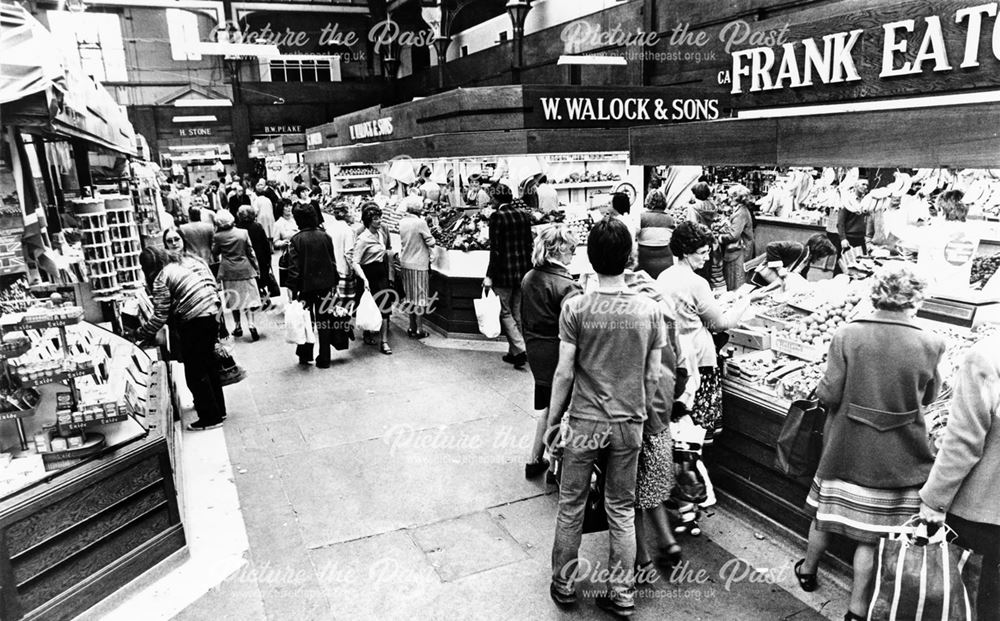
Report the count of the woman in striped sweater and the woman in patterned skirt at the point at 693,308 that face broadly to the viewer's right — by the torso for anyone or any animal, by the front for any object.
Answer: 1

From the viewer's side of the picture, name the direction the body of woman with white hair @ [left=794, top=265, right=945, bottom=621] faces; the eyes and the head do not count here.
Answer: away from the camera

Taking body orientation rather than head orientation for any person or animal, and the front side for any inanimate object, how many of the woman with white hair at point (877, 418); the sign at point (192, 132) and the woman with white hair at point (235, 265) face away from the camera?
2

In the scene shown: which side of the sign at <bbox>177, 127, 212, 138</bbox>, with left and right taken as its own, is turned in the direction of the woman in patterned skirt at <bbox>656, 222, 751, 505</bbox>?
front

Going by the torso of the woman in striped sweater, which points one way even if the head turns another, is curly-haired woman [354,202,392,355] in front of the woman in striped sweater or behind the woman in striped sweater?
behind

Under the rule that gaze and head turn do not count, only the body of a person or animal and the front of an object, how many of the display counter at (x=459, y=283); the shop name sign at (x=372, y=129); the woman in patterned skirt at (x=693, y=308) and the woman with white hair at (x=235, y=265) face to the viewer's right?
1

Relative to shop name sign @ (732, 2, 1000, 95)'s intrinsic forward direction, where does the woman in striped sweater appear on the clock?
The woman in striped sweater is roughly at 1 o'clock from the shop name sign.

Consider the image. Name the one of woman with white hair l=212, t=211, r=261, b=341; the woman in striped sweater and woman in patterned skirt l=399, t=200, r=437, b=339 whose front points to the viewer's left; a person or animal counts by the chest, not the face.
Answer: the woman in striped sweater

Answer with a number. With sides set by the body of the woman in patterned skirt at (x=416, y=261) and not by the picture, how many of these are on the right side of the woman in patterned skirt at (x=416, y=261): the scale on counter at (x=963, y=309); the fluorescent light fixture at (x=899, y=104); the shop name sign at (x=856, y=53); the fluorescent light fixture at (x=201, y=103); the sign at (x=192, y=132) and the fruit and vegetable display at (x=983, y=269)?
4

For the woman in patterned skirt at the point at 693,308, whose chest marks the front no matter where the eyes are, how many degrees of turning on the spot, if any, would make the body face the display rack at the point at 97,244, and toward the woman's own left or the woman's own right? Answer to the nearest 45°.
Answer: approximately 180°

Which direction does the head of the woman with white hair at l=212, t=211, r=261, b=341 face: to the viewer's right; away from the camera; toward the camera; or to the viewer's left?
away from the camera

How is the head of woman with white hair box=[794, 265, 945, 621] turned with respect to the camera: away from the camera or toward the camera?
away from the camera

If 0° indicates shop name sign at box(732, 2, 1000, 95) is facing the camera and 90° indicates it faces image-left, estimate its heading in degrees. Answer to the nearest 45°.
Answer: approximately 45°

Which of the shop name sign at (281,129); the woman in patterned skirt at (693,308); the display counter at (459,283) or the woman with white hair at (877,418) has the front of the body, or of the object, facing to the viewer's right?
the woman in patterned skirt

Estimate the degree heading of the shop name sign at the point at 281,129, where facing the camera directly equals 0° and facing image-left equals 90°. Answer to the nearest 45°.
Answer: approximately 0°

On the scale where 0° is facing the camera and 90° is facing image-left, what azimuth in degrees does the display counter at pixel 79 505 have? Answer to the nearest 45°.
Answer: approximately 315°
